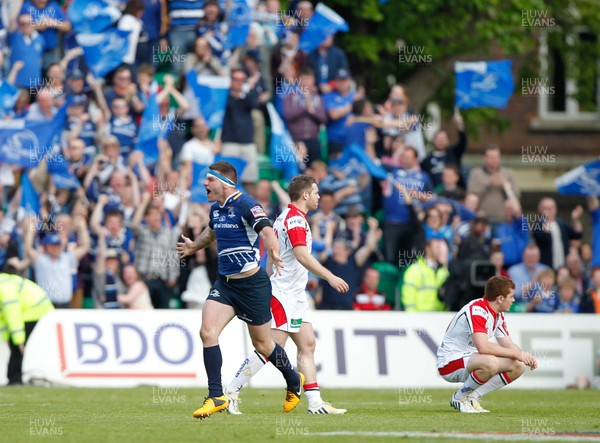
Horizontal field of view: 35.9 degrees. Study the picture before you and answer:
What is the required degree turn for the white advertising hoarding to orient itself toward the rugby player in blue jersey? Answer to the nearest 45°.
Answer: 0° — it already faces them

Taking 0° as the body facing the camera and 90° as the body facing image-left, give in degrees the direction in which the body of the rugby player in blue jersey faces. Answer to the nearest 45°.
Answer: approximately 45°

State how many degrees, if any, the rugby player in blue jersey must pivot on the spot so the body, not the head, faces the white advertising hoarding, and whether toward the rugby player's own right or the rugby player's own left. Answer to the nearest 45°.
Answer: approximately 135° to the rugby player's own right

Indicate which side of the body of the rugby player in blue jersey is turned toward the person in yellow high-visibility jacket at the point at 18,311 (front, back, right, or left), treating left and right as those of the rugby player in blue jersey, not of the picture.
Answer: right

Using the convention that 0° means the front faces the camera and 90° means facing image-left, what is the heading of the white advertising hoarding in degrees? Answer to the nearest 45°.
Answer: approximately 0°

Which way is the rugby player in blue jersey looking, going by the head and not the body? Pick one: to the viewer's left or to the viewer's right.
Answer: to the viewer's left
